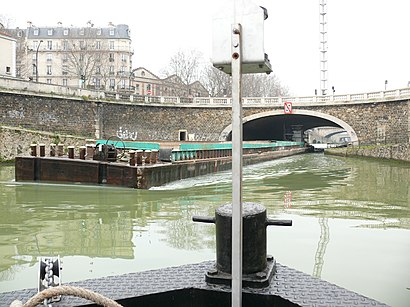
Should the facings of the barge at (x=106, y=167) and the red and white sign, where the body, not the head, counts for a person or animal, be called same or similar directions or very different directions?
same or similar directions

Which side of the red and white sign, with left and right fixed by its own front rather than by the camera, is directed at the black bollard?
front

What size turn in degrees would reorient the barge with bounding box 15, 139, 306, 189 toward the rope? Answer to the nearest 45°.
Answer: approximately 45° to its left

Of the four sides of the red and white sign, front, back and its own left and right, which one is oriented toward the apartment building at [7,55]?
right

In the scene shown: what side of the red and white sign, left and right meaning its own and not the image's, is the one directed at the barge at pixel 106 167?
front

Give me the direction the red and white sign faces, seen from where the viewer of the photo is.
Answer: facing the viewer

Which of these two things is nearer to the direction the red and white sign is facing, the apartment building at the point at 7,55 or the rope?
the rope

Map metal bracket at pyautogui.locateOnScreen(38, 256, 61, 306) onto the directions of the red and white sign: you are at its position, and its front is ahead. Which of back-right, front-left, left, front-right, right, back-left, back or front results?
front

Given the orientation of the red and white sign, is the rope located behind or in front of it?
in front

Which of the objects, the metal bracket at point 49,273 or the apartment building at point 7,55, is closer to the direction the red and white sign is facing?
the metal bracket

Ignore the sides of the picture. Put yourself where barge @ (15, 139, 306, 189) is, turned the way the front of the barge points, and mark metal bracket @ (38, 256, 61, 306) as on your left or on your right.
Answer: on your left

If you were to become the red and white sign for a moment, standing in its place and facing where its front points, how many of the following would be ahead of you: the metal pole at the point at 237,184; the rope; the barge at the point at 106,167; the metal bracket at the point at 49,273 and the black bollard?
5

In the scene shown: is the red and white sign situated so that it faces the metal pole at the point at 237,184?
yes
